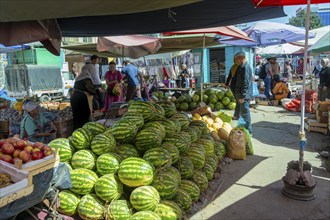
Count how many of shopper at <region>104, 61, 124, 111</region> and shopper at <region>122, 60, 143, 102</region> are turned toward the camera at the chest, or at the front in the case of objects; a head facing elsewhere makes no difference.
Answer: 1

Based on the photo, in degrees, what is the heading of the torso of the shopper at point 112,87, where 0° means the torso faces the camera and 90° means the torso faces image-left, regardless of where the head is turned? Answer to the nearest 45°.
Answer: approximately 0°

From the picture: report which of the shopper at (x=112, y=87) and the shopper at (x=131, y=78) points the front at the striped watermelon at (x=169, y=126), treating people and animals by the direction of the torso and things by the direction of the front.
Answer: the shopper at (x=112, y=87)

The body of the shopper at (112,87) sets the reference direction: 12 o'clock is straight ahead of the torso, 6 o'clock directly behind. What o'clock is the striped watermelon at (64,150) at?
The striped watermelon is roughly at 12 o'clock from the shopper.

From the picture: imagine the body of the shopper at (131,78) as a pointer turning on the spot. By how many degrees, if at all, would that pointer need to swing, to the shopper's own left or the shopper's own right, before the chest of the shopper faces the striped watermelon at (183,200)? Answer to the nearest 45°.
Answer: approximately 135° to the shopper's own left

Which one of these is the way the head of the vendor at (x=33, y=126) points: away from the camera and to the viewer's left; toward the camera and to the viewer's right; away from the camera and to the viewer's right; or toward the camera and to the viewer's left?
toward the camera and to the viewer's right

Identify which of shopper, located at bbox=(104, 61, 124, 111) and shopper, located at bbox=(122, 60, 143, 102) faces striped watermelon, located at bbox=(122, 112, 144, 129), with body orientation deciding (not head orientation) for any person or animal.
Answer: shopper, located at bbox=(104, 61, 124, 111)

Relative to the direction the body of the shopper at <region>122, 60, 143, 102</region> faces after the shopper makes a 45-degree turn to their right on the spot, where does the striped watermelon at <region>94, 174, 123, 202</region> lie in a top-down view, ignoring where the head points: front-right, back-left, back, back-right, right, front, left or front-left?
back

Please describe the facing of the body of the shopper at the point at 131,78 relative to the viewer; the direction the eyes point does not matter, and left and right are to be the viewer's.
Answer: facing away from the viewer and to the left of the viewer
